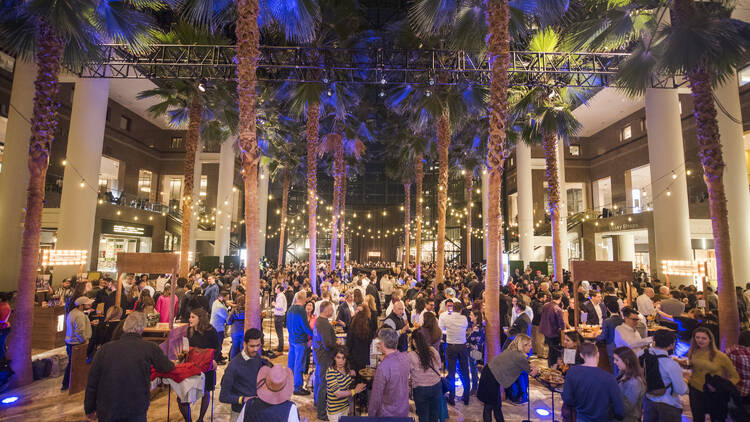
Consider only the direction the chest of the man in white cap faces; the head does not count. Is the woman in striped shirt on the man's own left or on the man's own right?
on the man's own right

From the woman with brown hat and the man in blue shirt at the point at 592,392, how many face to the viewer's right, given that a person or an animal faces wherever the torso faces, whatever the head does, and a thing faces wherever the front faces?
0

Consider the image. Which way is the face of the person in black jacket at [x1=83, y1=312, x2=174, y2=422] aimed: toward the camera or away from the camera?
away from the camera

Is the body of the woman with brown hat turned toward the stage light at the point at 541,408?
no

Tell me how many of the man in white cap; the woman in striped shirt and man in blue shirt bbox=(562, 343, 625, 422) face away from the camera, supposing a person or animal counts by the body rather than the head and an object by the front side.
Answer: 1

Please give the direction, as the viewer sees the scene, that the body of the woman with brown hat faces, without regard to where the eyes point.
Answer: away from the camera

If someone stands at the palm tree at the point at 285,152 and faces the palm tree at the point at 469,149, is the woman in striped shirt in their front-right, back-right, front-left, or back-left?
front-right

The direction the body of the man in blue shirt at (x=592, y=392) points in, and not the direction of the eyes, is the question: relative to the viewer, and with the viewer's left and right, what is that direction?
facing away from the viewer

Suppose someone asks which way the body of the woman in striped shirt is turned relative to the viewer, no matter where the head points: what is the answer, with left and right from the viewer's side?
facing the viewer and to the right of the viewer

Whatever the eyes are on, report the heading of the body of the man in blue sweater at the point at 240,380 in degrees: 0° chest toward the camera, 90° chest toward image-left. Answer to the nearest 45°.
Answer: approximately 315°

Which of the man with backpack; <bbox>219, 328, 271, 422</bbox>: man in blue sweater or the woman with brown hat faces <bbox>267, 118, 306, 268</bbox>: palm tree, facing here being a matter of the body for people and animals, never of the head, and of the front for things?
the woman with brown hat

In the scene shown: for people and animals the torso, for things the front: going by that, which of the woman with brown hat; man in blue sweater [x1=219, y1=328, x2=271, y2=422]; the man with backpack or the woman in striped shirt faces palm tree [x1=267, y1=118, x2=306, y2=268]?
the woman with brown hat

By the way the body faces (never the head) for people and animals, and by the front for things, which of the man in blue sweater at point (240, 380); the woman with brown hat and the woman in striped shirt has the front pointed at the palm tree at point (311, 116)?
the woman with brown hat

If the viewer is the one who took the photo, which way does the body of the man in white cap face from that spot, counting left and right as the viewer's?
facing to the right of the viewer

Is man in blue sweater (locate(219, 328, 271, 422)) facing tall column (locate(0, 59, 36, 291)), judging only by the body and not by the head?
no

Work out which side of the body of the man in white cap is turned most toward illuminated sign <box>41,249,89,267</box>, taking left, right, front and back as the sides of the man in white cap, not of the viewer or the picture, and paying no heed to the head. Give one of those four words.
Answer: left
